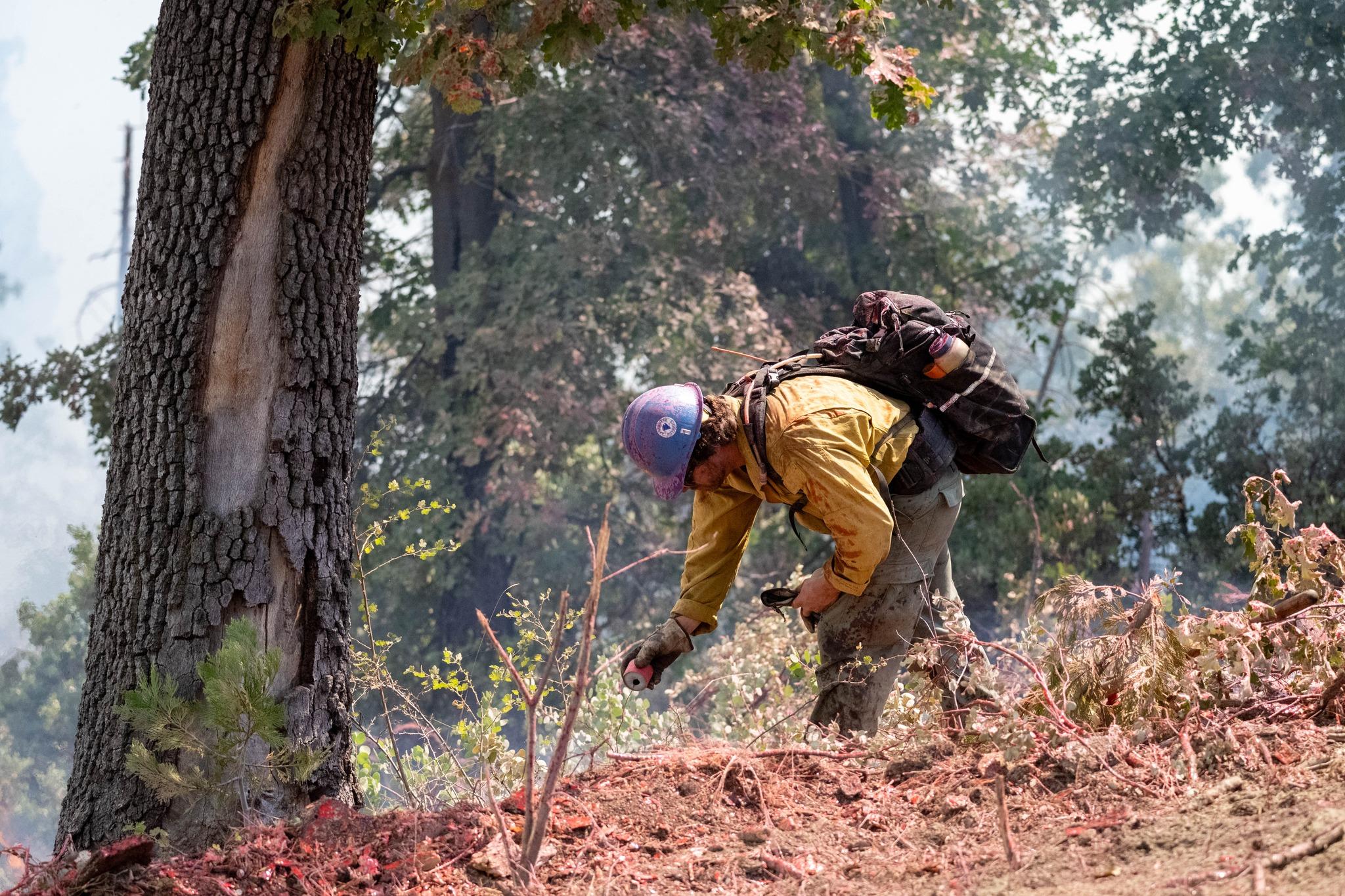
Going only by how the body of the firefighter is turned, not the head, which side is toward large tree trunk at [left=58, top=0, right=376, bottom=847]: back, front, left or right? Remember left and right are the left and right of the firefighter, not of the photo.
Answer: front

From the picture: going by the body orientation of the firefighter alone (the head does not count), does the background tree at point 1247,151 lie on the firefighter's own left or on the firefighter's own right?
on the firefighter's own right

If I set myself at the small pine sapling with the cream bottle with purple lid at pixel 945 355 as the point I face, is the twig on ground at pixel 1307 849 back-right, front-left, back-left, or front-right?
front-right

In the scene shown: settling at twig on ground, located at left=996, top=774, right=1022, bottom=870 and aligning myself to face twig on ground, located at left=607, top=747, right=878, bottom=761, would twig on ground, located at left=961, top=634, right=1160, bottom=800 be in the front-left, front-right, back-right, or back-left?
front-right

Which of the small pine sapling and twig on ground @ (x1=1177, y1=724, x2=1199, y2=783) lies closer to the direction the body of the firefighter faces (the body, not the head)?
the small pine sapling

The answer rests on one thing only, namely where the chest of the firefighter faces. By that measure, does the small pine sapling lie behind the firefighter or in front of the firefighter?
in front

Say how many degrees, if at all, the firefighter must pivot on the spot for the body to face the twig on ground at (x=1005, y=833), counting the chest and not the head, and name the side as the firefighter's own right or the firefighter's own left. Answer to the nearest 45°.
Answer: approximately 90° to the firefighter's own left

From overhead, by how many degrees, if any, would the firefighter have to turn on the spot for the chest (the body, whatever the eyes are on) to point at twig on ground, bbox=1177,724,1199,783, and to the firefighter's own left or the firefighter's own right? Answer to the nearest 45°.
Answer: approximately 135° to the firefighter's own left

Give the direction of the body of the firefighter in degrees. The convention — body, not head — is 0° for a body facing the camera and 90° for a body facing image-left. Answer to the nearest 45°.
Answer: approximately 90°

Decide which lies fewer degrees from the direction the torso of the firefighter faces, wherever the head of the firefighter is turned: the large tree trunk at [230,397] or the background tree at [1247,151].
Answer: the large tree trunk
